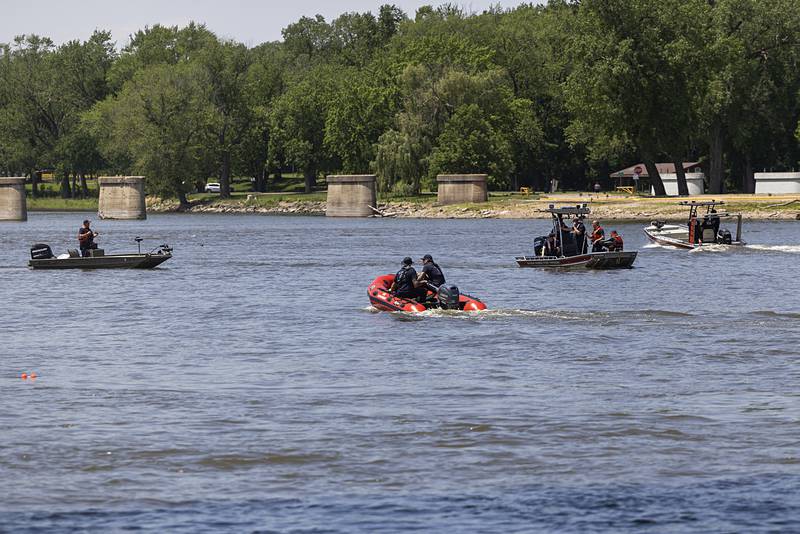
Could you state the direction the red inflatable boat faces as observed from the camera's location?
facing away from the viewer and to the left of the viewer
